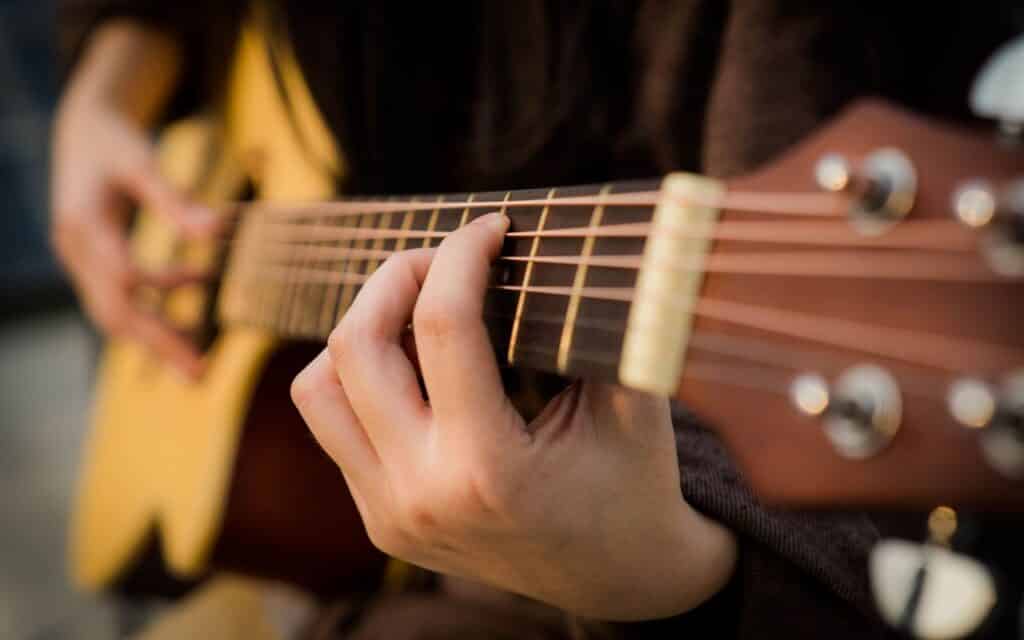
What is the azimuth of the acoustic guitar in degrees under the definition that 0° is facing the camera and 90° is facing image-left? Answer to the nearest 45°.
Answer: approximately 45°
